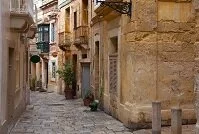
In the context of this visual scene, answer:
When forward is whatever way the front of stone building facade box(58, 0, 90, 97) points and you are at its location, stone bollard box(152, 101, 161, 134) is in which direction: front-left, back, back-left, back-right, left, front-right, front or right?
front-left

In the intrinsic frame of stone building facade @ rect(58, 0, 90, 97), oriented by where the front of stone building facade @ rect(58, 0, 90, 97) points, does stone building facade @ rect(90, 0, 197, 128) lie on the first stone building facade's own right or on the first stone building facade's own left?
on the first stone building facade's own left

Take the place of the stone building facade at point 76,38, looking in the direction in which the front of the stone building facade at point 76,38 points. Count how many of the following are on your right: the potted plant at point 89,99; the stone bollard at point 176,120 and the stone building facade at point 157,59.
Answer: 0

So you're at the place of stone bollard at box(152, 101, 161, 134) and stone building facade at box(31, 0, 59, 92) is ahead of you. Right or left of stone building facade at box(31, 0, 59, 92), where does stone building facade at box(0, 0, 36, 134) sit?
left

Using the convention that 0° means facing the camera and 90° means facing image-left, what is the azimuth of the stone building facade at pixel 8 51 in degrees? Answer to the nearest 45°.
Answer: approximately 270°

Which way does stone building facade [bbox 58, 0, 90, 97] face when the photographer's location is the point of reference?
facing the viewer and to the left of the viewer

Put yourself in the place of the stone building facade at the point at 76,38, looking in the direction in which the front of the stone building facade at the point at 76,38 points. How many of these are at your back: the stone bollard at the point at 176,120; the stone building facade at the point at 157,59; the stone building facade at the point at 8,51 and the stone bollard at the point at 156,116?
0

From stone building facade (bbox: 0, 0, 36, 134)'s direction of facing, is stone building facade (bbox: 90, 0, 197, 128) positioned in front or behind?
in front

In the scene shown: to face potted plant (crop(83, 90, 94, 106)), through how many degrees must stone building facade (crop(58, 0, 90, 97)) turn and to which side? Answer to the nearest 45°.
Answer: approximately 45° to its left

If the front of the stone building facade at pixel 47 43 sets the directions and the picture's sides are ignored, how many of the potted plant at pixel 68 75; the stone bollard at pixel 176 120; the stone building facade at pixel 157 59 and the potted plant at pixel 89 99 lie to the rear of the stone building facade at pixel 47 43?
0

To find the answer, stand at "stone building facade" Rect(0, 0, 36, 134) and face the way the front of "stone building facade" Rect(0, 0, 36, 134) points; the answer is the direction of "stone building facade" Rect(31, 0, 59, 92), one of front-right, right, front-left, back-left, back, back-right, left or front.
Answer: left

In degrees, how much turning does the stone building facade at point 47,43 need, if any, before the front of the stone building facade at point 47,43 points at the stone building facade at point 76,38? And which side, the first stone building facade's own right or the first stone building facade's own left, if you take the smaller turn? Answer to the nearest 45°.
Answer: approximately 45° to the first stone building facade's own left
